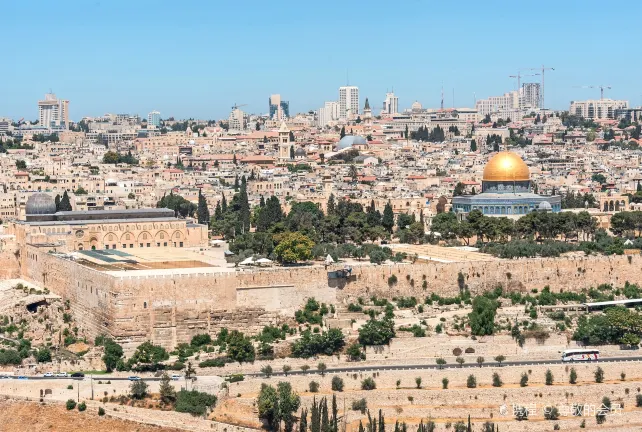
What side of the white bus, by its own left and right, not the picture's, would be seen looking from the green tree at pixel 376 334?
front

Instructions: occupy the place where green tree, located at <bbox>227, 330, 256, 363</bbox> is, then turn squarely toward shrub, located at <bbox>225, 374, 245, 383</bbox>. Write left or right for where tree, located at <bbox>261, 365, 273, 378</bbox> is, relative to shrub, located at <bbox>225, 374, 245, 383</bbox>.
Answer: left

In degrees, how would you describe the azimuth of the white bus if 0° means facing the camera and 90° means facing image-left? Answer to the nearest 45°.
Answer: approximately 90°

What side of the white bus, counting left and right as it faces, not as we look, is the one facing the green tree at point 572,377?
left

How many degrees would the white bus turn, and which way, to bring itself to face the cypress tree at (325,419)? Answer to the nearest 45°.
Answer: approximately 45° to its left

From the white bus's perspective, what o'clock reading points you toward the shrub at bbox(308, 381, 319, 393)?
The shrub is roughly at 11 o'clock from the white bus.

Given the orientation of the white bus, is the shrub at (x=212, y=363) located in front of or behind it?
in front

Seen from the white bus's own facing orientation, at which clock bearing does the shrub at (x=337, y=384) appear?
The shrub is roughly at 11 o'clock from the white bus.

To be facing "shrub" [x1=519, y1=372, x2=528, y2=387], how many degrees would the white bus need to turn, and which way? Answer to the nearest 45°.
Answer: approximately 45° to its left

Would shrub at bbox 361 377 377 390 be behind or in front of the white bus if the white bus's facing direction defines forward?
in front

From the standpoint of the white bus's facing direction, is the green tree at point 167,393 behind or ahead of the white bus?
ahead

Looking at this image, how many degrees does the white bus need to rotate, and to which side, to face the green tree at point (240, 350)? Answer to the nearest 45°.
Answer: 0° — it already faces it
